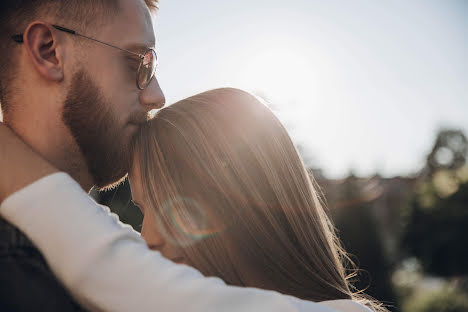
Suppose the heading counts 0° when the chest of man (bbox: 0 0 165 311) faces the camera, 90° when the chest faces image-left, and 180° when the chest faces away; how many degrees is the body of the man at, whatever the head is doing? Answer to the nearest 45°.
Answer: approximately 270°

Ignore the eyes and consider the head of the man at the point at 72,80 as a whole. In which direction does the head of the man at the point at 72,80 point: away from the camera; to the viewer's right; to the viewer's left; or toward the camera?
to the viewer's right

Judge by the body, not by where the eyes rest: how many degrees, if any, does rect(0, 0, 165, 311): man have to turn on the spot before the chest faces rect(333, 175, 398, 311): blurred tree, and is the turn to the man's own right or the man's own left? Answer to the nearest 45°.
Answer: approximately 45° to the man's own left

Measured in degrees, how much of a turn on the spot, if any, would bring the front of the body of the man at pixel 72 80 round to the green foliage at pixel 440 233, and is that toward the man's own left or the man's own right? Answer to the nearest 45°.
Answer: approximately 45° to the man's own left
